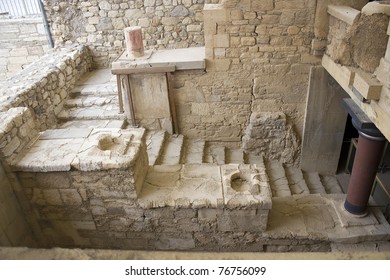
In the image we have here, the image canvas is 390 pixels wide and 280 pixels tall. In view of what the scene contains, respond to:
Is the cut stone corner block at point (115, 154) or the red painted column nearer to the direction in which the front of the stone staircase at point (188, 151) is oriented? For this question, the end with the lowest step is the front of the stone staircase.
the red painted column

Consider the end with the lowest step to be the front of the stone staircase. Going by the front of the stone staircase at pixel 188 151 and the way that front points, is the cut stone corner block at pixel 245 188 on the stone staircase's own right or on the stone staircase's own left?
on the stone staircase's own right

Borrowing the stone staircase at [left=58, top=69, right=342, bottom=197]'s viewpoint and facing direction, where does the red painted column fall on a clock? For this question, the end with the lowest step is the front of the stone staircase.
The red painted column is roughly at 1 o'clock from the stone staircase.

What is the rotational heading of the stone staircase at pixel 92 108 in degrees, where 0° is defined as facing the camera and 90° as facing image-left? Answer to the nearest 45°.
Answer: approximately 0°

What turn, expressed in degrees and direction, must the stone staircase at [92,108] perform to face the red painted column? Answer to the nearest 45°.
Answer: approximately 45° to its left

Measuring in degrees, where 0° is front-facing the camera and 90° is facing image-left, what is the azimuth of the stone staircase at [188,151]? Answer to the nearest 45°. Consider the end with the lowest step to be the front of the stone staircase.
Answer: approximately 270°
